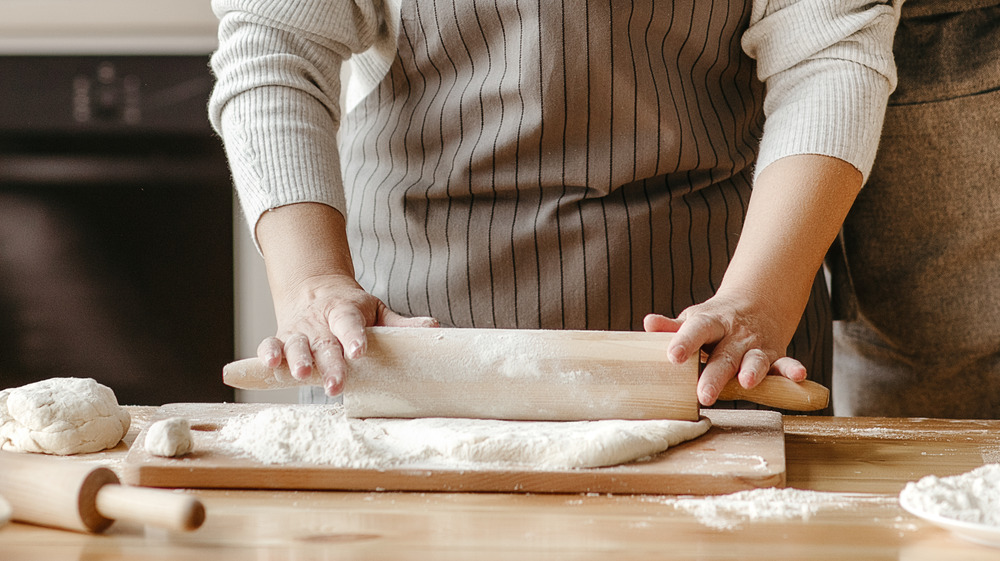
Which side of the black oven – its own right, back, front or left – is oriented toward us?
front

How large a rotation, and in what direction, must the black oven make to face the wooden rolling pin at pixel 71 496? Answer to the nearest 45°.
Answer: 0° — it already faces it

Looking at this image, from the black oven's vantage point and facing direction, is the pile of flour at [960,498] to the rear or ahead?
ahead

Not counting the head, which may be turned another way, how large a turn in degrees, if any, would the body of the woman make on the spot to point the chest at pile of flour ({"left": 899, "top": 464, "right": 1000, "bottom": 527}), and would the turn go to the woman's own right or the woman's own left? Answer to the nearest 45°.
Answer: approximately 45° to the woman's own left

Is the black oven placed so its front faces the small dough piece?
yes

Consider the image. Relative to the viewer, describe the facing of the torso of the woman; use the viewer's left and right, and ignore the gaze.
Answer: facing the viewer

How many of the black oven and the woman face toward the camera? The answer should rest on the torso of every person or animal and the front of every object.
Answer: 2

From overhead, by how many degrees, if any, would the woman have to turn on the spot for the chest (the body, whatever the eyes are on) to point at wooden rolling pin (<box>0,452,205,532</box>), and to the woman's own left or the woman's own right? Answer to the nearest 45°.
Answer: approximately 45° to the woman's own right

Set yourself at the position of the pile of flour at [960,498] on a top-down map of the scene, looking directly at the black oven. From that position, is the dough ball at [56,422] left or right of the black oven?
left
